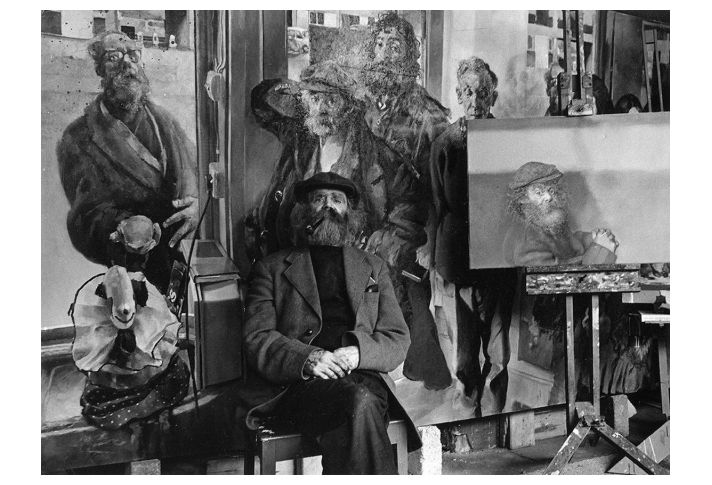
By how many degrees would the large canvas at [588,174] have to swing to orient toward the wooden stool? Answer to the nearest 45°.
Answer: approximately 45° to its right

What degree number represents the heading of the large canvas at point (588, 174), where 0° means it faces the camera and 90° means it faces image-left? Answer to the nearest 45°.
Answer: approximately 0°

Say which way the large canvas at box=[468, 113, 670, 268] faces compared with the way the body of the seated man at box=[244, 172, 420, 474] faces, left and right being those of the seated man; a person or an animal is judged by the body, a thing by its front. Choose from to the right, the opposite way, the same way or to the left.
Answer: the same way

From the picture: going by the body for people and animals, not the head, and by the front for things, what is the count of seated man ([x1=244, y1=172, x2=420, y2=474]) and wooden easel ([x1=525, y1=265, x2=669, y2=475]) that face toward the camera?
2

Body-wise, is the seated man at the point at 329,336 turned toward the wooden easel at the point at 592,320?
no

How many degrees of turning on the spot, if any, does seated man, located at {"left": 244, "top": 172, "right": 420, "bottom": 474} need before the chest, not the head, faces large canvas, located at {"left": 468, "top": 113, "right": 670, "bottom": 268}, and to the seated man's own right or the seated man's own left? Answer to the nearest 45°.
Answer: approximately 90° to the seated man's own left

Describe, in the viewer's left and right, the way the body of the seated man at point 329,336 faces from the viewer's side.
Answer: facing the viewer

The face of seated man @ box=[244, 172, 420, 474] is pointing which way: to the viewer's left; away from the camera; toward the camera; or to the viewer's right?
toward the camera

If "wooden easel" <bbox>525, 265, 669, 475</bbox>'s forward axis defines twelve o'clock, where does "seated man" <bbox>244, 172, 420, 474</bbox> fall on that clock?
The seated man is roughly at 2 o'clock from the wooden easel.

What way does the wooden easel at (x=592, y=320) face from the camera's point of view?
toward the camera

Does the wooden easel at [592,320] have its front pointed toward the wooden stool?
no
